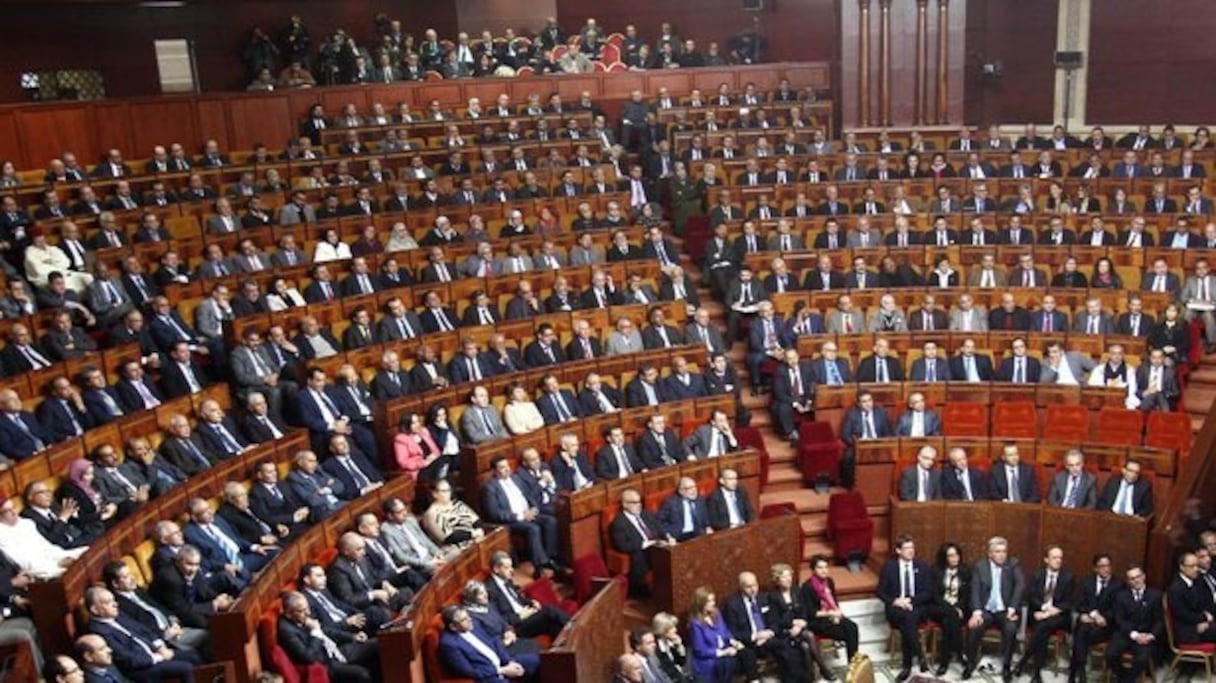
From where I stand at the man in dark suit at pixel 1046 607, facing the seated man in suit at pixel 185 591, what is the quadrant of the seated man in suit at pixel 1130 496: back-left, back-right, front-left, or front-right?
back-right

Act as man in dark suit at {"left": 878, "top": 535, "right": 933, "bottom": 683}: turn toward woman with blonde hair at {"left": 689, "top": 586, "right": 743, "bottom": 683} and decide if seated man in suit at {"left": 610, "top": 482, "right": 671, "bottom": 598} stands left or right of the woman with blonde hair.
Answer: right

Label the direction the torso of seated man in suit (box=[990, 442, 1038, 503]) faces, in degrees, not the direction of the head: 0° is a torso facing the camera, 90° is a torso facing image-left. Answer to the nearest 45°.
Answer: approximately 0°

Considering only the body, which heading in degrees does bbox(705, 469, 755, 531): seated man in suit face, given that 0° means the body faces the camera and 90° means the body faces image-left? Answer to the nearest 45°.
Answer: approximately 315°

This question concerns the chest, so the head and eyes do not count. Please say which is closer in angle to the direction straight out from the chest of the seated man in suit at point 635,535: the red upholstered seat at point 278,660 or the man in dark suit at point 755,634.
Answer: the man in dark suit

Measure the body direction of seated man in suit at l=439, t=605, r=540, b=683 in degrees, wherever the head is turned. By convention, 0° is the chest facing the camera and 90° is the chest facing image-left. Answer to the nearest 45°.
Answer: approximately 315°

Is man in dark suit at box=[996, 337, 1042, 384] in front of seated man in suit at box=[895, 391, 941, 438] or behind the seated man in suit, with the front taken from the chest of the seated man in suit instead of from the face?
behind

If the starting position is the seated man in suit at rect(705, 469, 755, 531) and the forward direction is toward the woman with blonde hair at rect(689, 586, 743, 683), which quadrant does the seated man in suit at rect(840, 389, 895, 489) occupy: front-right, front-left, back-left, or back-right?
back-left

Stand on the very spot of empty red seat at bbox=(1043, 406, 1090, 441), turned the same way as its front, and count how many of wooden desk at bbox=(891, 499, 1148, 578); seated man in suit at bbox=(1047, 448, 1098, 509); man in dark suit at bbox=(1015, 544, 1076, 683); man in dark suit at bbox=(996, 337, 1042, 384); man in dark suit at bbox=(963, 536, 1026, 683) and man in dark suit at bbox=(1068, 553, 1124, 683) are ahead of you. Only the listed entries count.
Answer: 5

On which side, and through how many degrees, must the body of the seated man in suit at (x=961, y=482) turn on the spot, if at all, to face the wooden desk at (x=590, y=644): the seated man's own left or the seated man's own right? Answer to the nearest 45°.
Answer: approximately 45° to the seated man's own right

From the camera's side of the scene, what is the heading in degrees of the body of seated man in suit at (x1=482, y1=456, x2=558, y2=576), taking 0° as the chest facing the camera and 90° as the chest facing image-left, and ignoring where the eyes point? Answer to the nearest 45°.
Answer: approximately 315°

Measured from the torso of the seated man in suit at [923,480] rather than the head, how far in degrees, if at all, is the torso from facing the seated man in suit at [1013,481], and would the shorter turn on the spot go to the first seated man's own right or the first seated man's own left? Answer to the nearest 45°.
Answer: approximately 90° to the first seated man's own left
